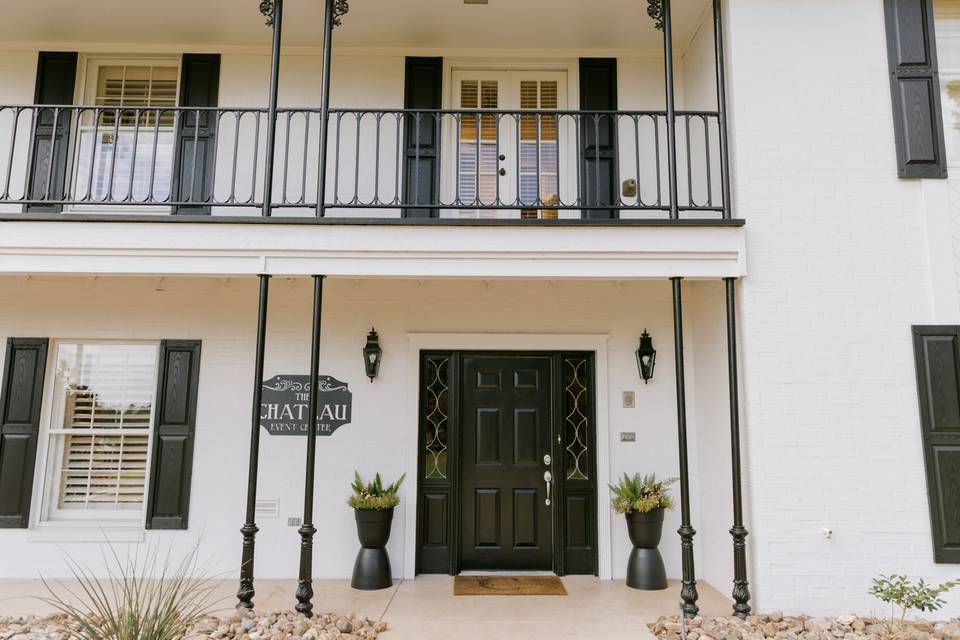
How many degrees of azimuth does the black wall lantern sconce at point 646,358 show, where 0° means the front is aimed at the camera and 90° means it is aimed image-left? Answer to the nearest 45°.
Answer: approximately 0°

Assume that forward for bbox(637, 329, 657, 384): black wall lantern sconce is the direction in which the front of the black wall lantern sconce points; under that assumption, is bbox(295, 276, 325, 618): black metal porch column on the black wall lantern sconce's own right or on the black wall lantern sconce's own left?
on the black wall lantern sconce's own right

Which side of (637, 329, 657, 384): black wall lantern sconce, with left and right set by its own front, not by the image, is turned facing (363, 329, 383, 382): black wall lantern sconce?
right

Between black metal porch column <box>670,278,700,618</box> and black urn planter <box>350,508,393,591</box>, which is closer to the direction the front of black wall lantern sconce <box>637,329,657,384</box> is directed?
the black metal porch column

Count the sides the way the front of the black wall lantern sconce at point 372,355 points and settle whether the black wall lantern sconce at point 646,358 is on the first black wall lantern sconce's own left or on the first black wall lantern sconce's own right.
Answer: on the first black wall lantern sconce's own left

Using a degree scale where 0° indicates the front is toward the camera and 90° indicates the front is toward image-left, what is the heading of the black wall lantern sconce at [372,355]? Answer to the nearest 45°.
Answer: approximately 0°

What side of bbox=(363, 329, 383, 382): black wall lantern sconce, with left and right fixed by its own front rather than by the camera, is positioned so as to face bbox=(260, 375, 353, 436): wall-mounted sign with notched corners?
right
